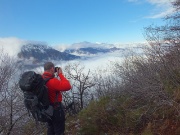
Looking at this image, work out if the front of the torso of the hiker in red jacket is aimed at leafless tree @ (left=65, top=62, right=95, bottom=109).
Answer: no

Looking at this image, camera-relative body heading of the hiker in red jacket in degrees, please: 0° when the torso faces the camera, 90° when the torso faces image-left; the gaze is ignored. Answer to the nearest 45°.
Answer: approximately 270°
